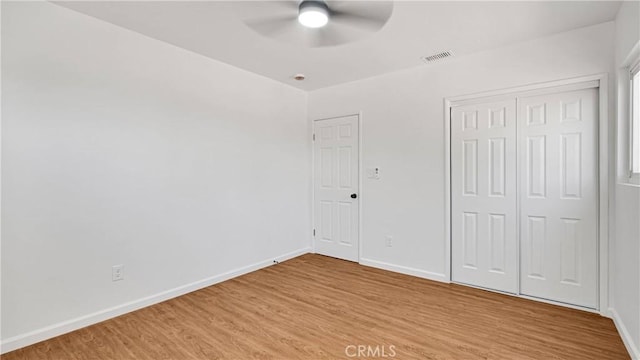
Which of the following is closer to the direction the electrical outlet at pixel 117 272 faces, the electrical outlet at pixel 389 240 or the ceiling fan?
the ceiling fan

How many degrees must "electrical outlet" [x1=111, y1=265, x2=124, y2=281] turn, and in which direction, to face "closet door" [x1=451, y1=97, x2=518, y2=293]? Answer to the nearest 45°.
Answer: approximately 45° to its left

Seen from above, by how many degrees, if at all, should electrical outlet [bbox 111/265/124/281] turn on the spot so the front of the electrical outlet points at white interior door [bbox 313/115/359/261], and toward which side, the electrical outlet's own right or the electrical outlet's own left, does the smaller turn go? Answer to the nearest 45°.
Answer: approximately 90° to the electrical outlet's own left

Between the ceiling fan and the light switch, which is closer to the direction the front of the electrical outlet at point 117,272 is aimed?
the ceiling fan

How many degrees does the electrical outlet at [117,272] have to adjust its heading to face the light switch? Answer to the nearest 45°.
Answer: approximately 90° to its left

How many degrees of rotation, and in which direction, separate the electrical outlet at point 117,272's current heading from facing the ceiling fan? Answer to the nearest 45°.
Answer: approximately 45° to its left

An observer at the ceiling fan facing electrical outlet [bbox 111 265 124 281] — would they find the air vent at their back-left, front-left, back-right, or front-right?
back-right

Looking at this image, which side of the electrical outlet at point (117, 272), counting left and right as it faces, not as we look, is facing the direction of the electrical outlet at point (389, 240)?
left

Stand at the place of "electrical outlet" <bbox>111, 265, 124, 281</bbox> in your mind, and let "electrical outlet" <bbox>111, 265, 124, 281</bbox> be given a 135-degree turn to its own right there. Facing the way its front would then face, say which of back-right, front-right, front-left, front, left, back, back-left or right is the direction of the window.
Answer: back
